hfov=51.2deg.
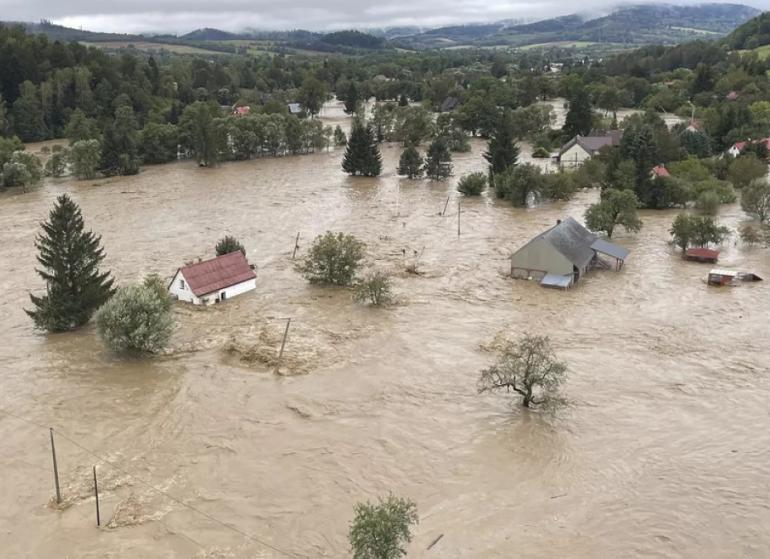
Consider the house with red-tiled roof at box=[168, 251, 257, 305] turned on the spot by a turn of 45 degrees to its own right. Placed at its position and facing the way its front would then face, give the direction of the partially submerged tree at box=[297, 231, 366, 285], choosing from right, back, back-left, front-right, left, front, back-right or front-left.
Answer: left

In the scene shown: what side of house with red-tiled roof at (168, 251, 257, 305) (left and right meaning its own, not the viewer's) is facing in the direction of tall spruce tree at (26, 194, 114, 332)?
right

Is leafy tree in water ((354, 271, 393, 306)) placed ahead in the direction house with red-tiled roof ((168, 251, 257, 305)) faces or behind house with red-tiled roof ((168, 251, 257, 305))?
ahead

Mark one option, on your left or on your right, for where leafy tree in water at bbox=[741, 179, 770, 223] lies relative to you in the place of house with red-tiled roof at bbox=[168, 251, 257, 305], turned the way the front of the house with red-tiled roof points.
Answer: on your left

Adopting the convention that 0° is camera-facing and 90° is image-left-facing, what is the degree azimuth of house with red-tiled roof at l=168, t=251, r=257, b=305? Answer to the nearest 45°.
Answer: approximately 315°

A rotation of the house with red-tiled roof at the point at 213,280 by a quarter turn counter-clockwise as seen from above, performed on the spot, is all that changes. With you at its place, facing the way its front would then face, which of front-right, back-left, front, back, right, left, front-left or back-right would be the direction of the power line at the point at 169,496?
back-right

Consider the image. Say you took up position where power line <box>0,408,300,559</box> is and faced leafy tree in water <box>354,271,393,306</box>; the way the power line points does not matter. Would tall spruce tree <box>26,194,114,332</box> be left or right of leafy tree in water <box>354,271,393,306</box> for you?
left

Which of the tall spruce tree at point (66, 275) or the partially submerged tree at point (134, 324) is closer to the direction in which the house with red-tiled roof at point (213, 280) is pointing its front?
the partially submerged tree

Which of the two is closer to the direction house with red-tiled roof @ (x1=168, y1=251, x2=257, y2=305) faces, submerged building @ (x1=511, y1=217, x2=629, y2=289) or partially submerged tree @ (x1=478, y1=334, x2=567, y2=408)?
the partially submerged tree
